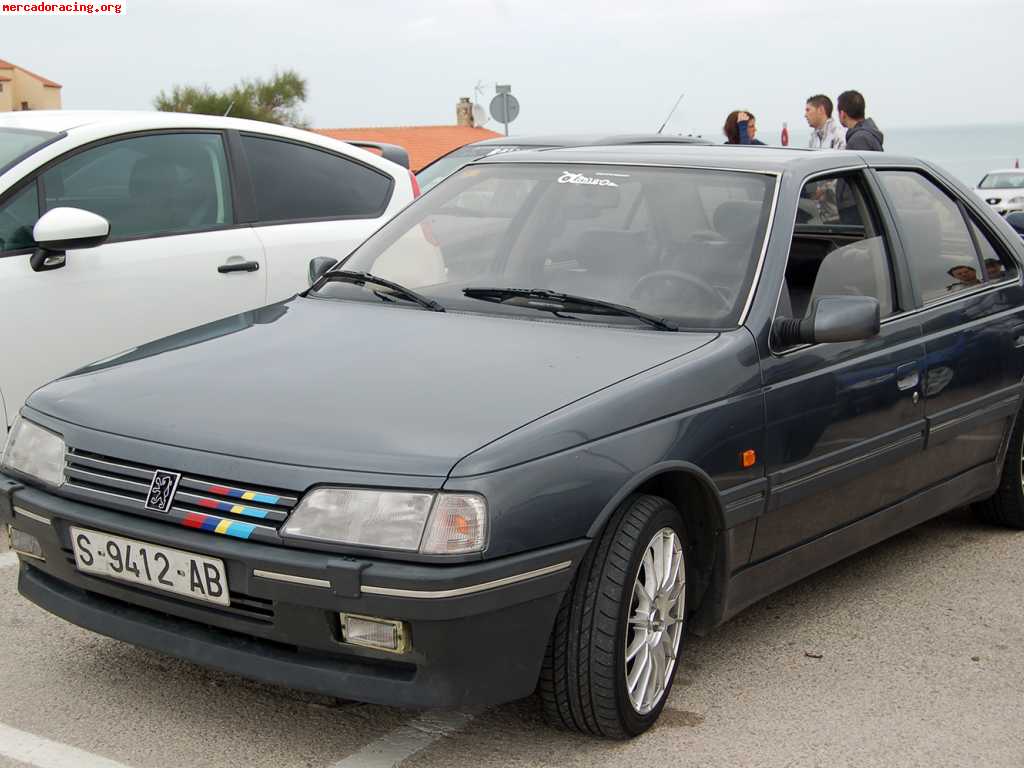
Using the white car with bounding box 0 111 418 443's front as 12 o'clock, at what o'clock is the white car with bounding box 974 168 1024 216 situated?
the white car with bounding box 974 168 1024 216 is roughly at 6 o'clock from the white car with bounding box 0 111 418 443.

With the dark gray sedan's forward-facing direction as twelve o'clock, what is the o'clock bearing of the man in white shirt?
The man in white shirt is roughly at 5 o'clock from the dark gray sedan.

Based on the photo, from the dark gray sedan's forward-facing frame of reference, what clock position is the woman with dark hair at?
The woman with dark hair is roughly at 5 o'clock from the dark gray sedan.

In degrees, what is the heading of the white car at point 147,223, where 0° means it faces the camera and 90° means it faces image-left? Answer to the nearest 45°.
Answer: approximately 45°

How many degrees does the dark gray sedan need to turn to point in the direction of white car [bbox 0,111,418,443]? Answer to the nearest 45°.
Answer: approximately 90° to its right

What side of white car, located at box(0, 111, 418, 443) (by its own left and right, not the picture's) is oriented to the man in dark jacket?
back
